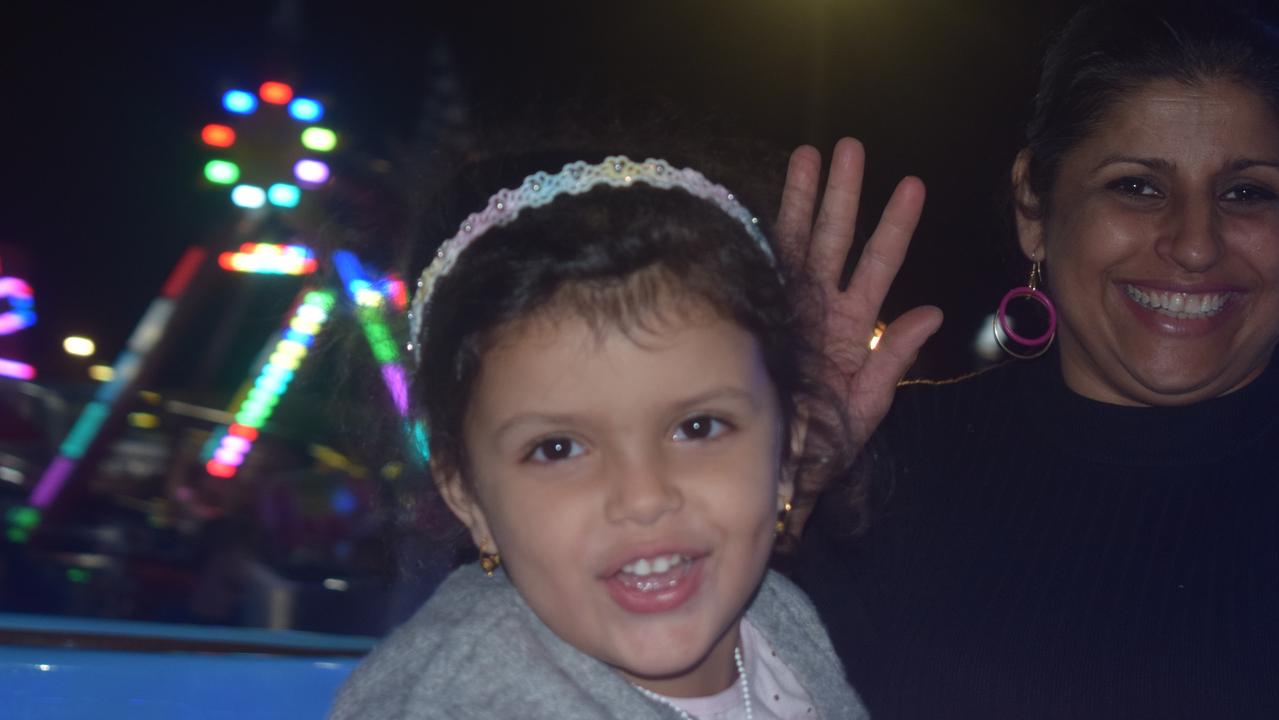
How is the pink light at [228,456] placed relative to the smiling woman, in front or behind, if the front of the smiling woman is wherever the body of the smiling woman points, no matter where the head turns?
behind

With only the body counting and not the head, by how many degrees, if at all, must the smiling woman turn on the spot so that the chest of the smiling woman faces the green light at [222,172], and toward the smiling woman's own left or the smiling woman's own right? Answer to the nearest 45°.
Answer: approximately 135° to the smiling woman's own right

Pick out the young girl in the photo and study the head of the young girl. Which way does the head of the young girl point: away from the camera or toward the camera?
toward the camera

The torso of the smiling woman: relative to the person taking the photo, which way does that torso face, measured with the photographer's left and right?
facing the viewer

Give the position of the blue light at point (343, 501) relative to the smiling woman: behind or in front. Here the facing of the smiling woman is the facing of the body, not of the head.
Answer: behind
